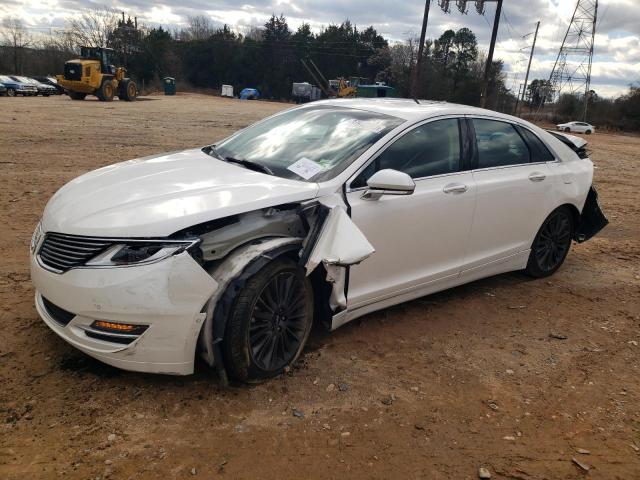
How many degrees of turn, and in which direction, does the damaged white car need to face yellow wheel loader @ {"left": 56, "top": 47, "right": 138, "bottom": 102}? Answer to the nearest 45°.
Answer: approximately 90° to its right

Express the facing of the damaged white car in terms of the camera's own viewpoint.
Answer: facing the viewer and to the left of the viewer
